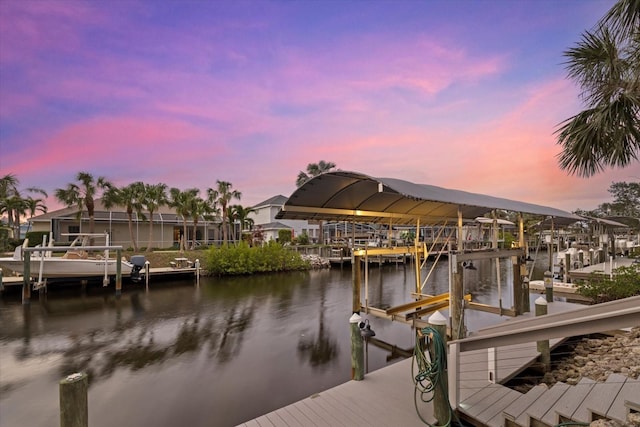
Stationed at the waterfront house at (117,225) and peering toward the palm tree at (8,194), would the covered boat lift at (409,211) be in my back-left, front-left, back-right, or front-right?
back-left

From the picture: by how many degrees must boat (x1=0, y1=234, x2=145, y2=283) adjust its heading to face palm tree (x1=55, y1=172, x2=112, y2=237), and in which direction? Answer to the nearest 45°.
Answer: approximately 90° to its right

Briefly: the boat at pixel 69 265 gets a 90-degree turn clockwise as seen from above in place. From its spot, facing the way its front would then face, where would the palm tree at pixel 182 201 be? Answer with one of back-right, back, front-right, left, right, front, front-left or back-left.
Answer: front-right

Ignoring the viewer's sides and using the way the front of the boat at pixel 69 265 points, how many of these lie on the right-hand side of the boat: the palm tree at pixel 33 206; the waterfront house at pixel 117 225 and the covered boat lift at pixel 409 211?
2

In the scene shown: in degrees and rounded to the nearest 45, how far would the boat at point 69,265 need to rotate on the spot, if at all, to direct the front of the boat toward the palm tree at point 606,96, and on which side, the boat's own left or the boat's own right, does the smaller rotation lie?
approximately 135° to the boat's own left

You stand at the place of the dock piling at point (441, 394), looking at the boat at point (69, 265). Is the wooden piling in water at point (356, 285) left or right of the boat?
right

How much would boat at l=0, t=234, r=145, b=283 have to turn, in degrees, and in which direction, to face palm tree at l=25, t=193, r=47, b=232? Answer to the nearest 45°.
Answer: approximately 90° to its right

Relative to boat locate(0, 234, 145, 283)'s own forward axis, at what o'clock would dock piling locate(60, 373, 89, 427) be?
The dock piling is roughly at 9 o'clock from the boat.

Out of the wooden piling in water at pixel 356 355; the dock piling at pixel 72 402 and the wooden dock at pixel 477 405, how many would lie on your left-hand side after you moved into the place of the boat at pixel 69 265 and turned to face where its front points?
3

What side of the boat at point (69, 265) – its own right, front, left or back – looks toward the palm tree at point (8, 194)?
right

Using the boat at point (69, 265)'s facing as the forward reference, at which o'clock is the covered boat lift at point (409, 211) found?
The covered boat lift is roughly at 8 o'clock from the boat.

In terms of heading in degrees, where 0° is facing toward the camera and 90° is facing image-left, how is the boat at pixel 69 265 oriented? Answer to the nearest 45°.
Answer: approximately 90°

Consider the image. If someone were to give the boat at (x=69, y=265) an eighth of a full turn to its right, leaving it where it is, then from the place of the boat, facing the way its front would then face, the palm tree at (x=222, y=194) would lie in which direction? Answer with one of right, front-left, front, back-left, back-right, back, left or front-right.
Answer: right

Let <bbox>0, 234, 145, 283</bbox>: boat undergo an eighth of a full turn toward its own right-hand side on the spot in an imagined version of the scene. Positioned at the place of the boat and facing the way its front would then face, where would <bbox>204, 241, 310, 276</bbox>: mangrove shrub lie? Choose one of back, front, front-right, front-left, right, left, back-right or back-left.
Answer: back-right

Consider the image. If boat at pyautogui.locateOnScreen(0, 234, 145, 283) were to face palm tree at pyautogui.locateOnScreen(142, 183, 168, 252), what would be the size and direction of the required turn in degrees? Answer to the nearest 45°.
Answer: approximately 135° to its right

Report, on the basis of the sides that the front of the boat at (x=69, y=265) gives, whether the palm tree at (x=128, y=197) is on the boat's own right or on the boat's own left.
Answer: on the boat's own right
